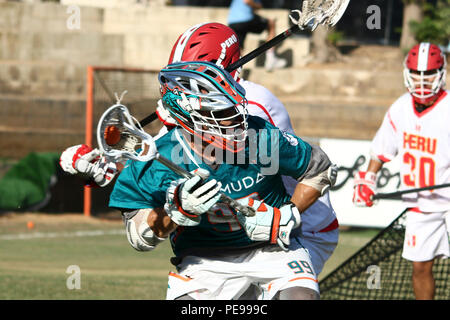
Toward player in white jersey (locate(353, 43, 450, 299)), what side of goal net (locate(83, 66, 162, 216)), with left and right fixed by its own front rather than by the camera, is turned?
front

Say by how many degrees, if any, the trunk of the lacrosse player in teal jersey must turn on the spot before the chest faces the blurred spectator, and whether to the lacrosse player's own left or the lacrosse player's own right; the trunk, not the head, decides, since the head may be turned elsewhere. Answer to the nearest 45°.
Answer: approximately 180°

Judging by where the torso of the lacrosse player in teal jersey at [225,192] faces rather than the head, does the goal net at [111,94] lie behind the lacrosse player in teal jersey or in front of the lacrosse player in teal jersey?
behind

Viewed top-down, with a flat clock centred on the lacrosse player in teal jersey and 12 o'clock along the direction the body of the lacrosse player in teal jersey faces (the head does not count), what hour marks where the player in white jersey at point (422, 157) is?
The player in white jersey is roughly at 7 o'clock from the lacrosse player in teal jersey.

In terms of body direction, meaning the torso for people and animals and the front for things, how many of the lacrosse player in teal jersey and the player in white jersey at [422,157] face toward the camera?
2

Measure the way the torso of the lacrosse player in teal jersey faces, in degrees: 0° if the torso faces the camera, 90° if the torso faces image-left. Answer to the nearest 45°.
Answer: approximately 0°
